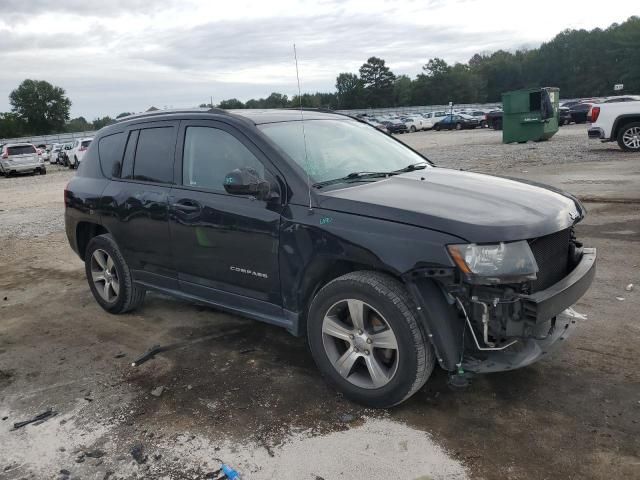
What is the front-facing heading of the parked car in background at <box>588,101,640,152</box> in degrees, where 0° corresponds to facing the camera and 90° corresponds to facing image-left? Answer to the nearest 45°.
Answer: approximately 270°

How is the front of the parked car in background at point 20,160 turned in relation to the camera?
facing away from the viewer

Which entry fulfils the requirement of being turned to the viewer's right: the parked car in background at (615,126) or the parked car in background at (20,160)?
the parked car in background at (615,126)

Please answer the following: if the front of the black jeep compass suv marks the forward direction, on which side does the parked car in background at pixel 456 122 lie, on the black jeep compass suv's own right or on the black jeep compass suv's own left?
on the black jeep compass suv's own left

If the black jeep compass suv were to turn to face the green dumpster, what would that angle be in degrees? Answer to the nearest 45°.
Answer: approximately 90° to its left

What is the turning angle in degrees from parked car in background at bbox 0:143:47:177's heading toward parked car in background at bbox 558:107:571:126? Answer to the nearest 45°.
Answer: approximately 90° to its right

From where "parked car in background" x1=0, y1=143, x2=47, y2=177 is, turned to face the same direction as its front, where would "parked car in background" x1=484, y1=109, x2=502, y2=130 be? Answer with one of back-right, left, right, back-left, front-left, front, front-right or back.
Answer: right

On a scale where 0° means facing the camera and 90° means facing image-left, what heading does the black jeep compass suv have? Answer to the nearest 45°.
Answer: approximately 315°

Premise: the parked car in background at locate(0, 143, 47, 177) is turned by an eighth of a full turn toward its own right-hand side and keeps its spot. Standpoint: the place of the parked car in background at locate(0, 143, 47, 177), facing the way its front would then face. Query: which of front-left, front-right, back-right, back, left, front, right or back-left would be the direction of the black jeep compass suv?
back-right

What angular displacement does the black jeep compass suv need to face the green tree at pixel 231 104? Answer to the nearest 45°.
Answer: approximately 180°

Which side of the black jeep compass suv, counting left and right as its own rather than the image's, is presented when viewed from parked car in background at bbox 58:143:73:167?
back

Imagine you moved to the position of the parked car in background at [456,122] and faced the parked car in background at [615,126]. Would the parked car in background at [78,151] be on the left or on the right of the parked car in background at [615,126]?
right
